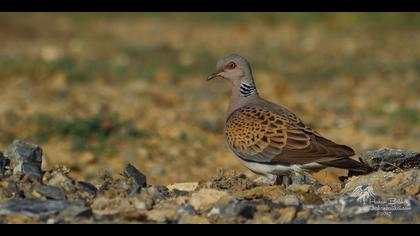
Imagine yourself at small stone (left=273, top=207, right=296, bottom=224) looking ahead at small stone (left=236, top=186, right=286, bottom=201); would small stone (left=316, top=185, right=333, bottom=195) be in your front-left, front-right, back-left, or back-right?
front-right

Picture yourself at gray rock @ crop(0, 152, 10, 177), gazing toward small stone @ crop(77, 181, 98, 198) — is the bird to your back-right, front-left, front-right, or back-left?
front-left

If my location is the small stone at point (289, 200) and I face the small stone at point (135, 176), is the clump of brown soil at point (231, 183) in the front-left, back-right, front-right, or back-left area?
front-right

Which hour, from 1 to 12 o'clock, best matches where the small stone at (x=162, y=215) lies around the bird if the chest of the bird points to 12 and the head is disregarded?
The small stone is roughly at 10 o'clock from the bird.

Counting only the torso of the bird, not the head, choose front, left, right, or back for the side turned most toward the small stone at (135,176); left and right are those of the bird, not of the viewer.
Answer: front

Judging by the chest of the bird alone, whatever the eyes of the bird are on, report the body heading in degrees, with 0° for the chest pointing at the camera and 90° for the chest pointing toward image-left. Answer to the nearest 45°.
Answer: approximately 90°

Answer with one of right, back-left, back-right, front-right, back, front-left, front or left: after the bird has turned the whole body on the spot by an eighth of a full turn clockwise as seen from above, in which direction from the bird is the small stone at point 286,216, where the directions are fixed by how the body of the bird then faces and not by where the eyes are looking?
back-left

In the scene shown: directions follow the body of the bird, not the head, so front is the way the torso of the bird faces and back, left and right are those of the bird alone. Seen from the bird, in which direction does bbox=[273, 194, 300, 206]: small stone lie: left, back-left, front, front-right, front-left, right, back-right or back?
left

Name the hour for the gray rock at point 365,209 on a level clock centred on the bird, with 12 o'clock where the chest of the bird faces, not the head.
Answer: The gray rock is roughly at 8 o'clock from the bird.

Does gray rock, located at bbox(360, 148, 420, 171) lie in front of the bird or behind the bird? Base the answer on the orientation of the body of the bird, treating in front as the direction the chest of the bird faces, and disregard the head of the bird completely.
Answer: behind

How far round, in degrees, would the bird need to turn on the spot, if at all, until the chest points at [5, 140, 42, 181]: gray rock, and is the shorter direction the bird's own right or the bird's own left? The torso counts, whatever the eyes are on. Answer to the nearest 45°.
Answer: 0° — it already faces it

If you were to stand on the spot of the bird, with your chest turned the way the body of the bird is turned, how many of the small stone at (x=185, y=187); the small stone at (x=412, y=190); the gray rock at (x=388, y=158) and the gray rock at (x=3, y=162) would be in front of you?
2

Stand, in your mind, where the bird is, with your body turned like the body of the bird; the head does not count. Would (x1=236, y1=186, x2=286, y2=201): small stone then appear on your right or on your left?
on your left

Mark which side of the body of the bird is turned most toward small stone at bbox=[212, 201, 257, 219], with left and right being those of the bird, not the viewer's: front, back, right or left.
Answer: left
